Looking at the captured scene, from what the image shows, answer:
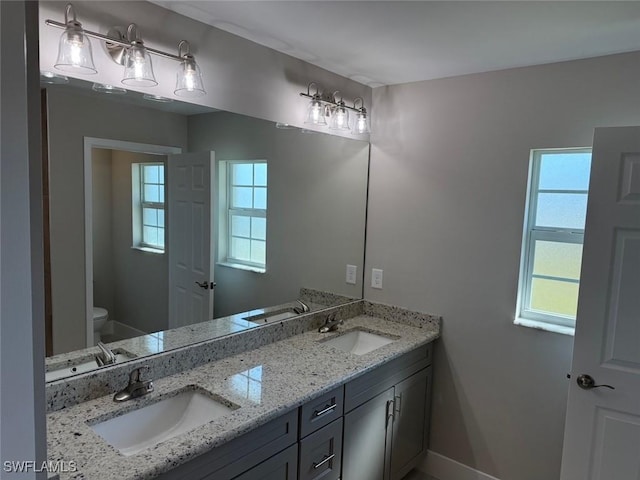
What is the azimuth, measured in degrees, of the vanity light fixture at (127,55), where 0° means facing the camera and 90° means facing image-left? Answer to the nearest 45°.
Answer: approximately 315°

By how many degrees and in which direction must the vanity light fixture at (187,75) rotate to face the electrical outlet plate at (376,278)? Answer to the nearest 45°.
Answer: approximately 90° to its left

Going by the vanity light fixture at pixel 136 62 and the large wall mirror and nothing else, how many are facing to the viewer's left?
0

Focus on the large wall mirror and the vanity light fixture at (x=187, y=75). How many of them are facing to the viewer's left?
0

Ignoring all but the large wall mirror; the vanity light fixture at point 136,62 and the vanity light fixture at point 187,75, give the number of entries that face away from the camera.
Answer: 0

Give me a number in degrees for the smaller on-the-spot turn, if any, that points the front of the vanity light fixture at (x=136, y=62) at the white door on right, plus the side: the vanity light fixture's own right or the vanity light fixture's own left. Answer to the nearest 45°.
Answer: approximately 45° to the vanity light fixture's own left
